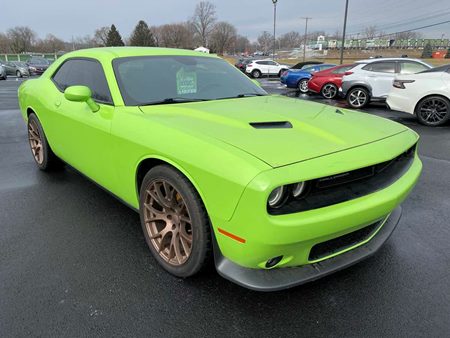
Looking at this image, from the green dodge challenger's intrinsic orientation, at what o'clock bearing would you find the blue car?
The blue car is roughly at 8 o'clock from the green dodge challenger.

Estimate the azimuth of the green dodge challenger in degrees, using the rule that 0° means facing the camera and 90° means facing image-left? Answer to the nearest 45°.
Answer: approximately 315°

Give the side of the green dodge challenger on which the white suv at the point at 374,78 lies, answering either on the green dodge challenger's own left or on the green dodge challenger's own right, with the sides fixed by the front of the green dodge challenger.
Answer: on the green dodge challenger's own left

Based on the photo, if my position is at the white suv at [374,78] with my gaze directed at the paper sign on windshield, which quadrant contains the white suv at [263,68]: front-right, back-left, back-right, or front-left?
back-right

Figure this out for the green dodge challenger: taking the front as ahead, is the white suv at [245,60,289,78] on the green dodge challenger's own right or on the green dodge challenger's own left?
on the green dodge challenger's own left

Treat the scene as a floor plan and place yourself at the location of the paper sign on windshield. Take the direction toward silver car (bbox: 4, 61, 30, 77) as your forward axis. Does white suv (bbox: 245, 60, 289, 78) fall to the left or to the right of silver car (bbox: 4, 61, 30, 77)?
right

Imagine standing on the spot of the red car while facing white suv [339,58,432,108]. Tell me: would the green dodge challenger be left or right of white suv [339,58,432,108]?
right
